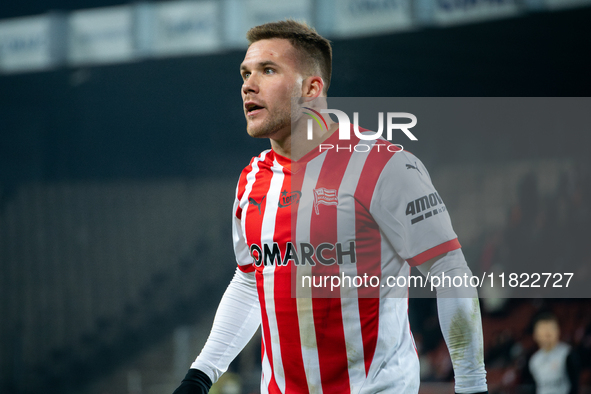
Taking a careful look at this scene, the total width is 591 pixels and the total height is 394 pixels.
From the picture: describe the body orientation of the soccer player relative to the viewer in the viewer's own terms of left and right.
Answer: facing the viewer and to the left of the viewer

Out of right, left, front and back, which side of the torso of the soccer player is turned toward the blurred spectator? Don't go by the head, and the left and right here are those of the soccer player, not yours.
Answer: back
